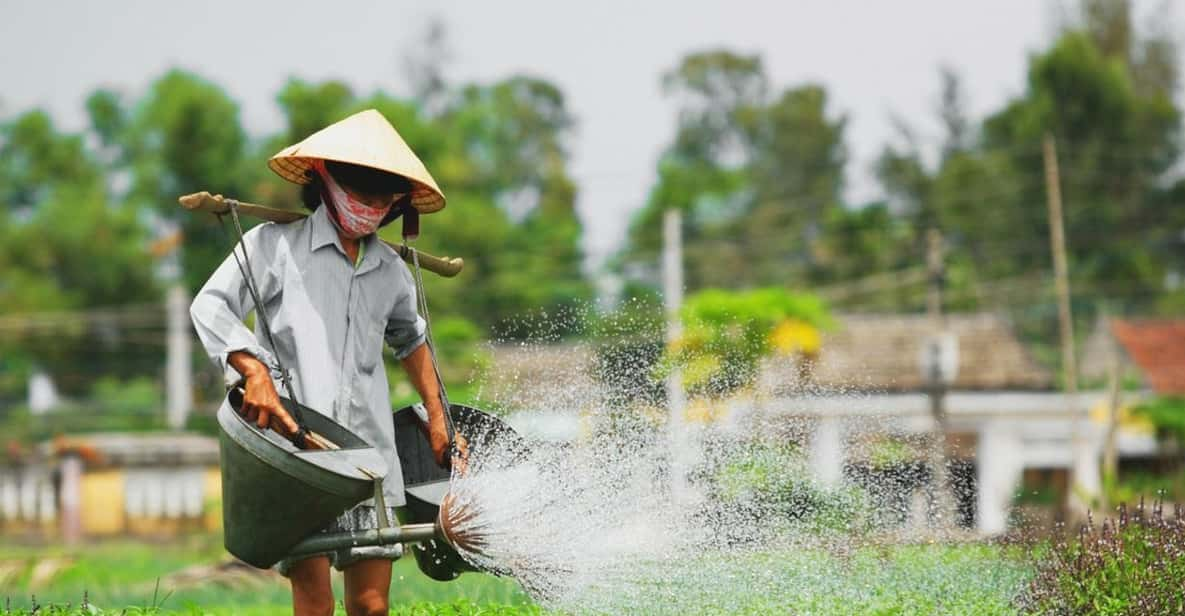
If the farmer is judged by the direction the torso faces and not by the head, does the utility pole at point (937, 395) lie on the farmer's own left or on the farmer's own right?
on the farmer's own left

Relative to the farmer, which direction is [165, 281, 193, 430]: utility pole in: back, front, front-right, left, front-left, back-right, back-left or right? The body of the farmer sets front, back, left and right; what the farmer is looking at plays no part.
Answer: back-left

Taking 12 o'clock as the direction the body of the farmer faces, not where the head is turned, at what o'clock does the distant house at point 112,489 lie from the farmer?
The distant house is roughly at 7 o'clock from the farmer.

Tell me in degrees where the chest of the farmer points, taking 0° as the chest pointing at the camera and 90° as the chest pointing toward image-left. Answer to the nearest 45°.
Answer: approximately 315°

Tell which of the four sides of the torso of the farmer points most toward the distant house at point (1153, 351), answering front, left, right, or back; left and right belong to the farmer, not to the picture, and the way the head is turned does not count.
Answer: left
